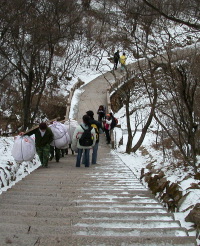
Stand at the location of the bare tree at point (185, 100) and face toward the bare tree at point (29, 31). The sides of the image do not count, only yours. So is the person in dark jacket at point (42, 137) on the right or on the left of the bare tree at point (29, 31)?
left

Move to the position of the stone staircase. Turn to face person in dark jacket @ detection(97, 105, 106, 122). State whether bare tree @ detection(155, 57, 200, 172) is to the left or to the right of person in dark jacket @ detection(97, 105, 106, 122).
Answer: right

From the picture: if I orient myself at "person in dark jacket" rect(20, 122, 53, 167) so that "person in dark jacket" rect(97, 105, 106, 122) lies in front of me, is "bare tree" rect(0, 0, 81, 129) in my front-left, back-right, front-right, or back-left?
front-left

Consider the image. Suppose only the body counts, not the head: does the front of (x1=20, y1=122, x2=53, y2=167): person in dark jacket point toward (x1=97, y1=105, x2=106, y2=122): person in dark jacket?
no
